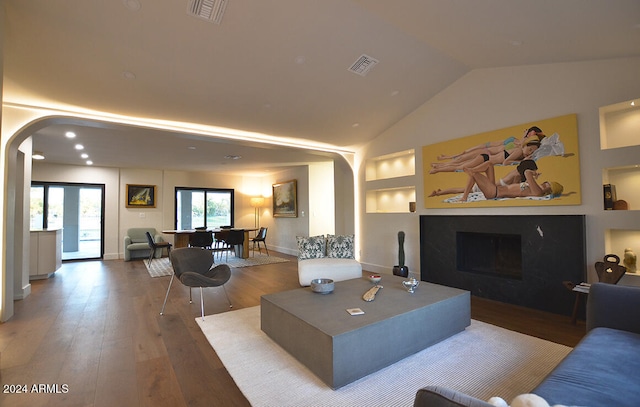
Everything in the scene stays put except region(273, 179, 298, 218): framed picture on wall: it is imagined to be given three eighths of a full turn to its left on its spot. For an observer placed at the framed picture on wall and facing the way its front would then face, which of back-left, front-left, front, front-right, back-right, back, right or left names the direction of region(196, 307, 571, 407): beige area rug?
right

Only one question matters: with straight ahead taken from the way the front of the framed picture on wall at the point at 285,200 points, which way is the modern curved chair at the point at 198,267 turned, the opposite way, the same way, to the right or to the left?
to the left

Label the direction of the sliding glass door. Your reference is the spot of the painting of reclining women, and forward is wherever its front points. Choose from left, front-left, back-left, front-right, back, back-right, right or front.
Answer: front-right

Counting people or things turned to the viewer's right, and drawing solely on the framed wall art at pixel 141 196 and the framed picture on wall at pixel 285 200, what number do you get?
0

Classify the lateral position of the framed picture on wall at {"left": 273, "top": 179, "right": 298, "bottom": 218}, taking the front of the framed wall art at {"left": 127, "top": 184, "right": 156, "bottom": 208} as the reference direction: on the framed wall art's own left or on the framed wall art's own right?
on the framed wall art's own left

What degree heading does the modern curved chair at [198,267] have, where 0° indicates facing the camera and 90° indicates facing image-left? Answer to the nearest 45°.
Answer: approximately 315°

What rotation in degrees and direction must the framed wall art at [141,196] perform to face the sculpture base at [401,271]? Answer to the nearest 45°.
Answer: approximately 45° to its left

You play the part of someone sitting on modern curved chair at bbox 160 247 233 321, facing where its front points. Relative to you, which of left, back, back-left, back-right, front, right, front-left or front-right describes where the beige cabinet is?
back

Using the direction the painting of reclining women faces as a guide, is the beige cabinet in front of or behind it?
in front

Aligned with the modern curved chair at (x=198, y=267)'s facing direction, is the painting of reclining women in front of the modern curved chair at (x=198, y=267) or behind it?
in front

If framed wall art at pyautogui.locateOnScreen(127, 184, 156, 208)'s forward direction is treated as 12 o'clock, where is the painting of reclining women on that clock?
The painting of reclining women is roughly at 11 o'clock from the framed wall art.

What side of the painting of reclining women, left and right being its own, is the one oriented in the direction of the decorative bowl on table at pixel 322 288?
front

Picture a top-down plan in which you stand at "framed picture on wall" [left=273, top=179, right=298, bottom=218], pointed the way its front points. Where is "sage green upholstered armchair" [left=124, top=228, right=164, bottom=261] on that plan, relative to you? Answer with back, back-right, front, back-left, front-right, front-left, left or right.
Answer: front-right

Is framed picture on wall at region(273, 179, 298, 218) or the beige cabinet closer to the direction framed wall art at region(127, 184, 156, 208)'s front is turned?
the beige cabinet
